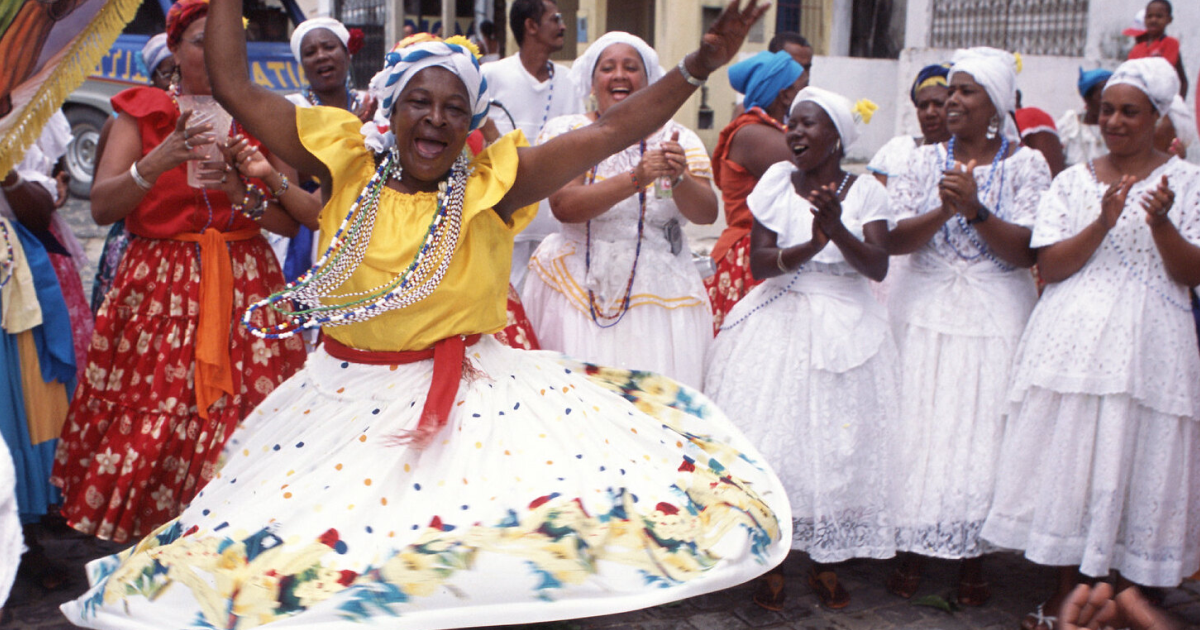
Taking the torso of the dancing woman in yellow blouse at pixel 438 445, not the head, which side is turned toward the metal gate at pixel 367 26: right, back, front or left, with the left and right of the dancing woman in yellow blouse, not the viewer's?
back

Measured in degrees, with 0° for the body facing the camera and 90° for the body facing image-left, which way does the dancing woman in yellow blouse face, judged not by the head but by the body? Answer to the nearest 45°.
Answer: approximately 0°

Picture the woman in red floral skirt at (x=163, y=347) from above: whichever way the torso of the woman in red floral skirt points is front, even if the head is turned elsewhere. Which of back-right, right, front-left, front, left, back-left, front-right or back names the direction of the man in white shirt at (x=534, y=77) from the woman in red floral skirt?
left

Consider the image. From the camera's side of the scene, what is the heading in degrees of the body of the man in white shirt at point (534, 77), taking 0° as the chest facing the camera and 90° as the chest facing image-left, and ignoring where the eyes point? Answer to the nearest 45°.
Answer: approximately 315°

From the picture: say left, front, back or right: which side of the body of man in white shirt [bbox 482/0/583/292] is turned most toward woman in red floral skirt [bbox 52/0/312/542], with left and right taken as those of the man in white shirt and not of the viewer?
right

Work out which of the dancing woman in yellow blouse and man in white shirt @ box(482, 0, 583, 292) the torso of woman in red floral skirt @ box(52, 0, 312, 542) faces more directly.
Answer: the dancing woman in yellow blouse

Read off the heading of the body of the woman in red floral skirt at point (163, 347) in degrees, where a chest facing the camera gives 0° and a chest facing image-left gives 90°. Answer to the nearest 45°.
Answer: approximately 315°

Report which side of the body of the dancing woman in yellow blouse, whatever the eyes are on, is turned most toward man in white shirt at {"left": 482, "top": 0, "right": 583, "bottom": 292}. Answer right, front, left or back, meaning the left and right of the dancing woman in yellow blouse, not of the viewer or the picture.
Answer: back

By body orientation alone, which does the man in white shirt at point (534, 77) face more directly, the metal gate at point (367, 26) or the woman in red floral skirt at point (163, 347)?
the woman in red floral skirt

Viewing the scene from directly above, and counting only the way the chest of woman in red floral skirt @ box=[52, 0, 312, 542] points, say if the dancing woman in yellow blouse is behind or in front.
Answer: in front

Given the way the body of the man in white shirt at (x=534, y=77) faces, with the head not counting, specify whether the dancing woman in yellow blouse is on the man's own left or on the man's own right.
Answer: on the man's own right
